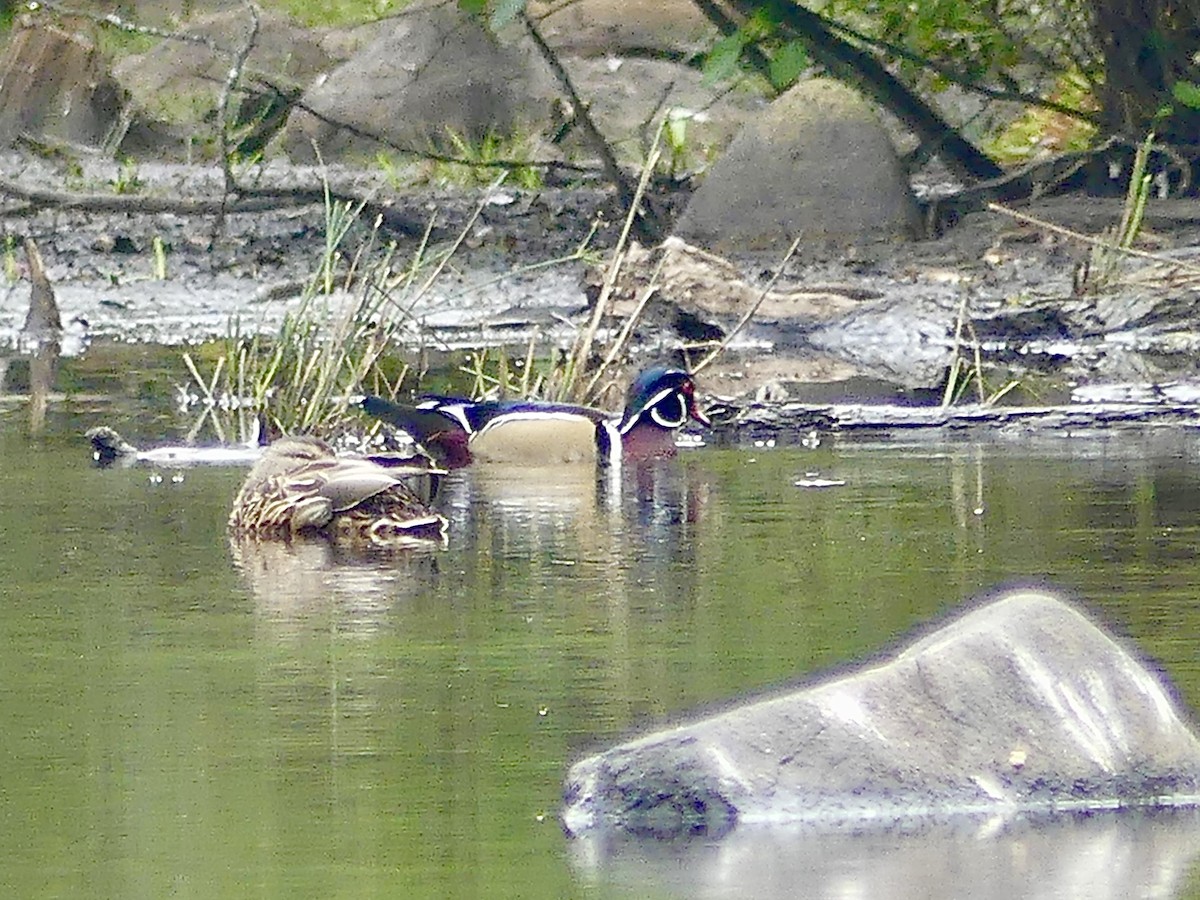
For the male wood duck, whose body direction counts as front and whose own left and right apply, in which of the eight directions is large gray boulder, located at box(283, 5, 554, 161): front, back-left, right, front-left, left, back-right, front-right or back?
left

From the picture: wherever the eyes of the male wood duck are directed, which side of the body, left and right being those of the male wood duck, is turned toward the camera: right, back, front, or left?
right

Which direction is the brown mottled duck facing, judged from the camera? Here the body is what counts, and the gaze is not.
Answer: to the viewer's left

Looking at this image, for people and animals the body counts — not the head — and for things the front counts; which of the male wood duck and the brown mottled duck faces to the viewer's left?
the brown mottled duck

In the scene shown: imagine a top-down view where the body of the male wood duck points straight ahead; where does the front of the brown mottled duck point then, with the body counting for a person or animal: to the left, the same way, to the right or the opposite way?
the opposite way

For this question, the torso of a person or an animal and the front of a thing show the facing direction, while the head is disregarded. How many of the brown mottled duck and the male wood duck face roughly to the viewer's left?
1

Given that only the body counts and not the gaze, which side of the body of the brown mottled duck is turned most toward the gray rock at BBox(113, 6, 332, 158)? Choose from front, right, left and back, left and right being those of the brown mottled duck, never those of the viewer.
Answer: right
